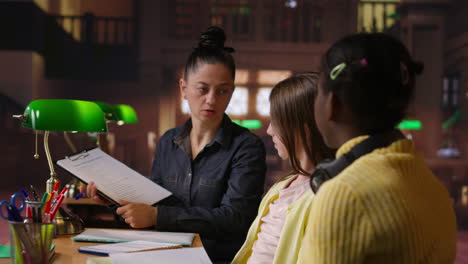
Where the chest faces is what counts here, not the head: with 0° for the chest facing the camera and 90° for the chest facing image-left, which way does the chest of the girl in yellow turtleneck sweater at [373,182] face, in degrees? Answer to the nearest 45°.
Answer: approximately 135°

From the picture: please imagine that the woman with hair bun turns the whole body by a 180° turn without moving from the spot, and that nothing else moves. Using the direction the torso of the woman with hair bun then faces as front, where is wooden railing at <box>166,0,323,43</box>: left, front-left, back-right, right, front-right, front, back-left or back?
front-left

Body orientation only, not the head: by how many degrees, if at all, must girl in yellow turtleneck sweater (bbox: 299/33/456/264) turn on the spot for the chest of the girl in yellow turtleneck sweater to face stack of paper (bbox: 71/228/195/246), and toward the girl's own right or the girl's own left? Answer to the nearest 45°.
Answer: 0° — they already face it

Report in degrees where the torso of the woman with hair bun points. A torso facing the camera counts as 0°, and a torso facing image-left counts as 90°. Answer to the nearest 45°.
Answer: approximately 45°

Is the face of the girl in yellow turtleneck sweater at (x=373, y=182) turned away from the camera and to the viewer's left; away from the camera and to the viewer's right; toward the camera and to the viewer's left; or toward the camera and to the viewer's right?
away from the camera and to the viewer's left
